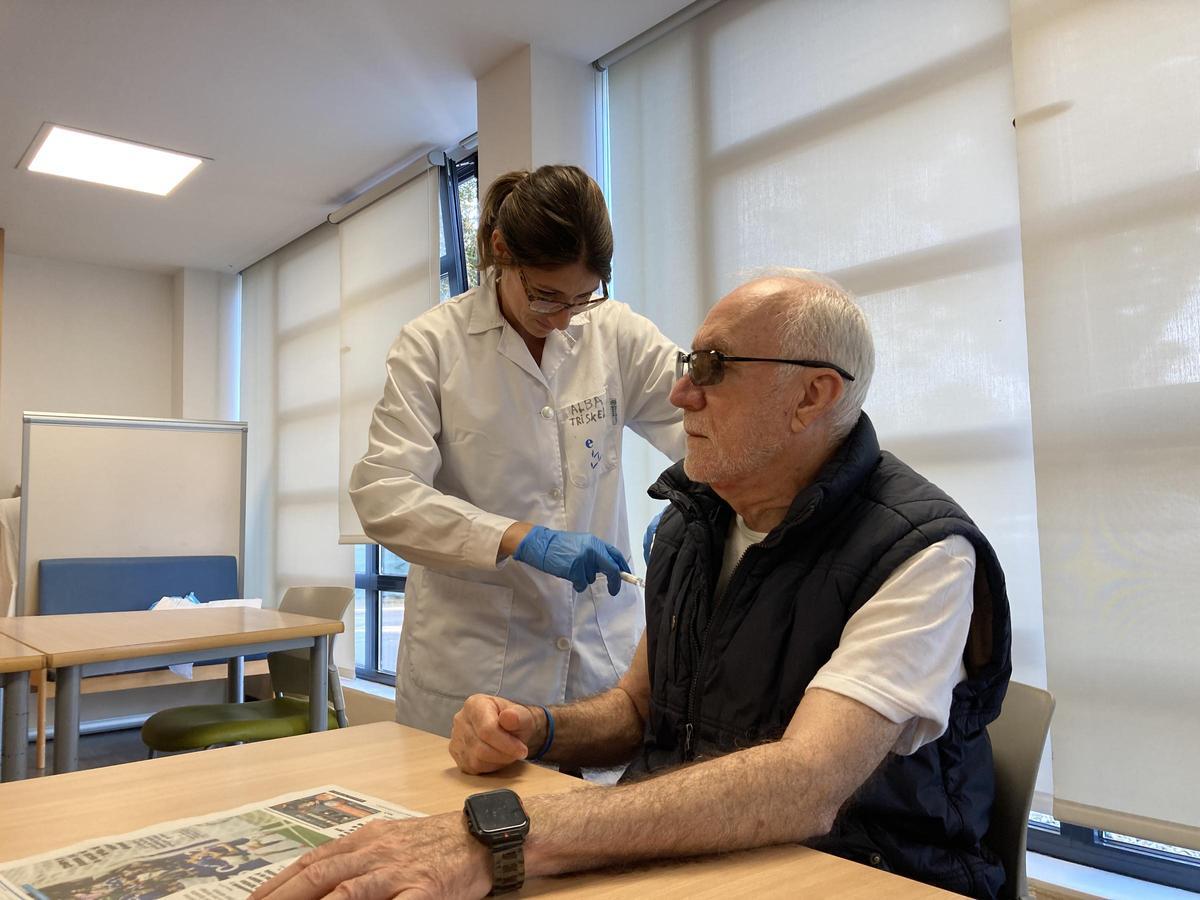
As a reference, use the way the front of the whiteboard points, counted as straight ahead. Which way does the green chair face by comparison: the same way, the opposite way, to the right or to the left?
to the right

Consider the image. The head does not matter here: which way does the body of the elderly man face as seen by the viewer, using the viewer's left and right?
facing the viewer and to the left of the viewer

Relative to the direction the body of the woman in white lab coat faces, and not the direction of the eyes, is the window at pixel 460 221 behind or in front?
behind

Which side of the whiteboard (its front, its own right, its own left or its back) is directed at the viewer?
front

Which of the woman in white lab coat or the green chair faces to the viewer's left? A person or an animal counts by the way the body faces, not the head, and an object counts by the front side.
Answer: the green chair

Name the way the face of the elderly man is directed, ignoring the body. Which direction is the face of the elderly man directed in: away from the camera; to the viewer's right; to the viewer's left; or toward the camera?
to the viewer's left

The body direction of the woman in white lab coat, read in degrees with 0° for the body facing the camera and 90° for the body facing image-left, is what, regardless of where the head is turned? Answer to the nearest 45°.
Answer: approximately 315°

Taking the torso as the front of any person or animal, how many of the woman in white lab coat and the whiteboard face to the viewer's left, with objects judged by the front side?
0

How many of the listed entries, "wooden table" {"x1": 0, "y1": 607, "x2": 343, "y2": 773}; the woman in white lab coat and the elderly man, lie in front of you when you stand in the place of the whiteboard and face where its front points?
3

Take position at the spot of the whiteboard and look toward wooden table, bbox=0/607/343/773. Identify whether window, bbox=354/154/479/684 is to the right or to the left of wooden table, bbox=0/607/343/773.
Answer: left

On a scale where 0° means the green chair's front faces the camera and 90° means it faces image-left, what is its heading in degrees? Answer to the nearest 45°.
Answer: approximately 90°

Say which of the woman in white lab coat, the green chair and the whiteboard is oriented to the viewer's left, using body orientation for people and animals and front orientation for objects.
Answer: the green chair

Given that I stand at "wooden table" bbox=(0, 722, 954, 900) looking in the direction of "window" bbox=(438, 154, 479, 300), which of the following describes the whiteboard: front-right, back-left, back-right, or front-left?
front-left

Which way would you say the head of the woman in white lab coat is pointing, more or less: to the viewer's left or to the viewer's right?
to the viewer's right
